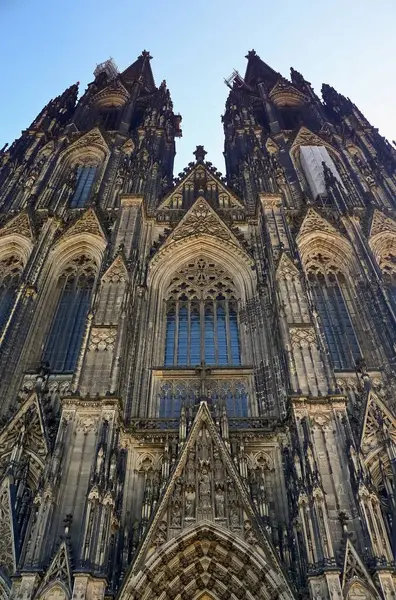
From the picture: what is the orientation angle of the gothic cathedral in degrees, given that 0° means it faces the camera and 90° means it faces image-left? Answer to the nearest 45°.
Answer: approximately 0°
